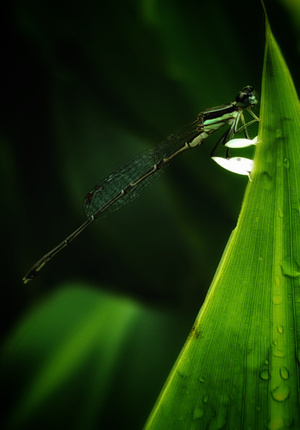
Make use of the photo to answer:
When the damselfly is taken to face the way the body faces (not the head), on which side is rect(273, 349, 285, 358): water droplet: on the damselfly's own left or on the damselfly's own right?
on the damselfly's own right

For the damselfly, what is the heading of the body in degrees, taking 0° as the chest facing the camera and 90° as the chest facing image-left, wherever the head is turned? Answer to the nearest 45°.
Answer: approximately 270°

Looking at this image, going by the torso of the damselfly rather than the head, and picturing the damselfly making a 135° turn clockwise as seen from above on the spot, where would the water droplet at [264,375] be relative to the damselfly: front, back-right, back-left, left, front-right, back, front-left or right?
back-left

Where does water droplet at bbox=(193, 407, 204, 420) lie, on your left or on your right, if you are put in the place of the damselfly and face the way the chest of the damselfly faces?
on your right
